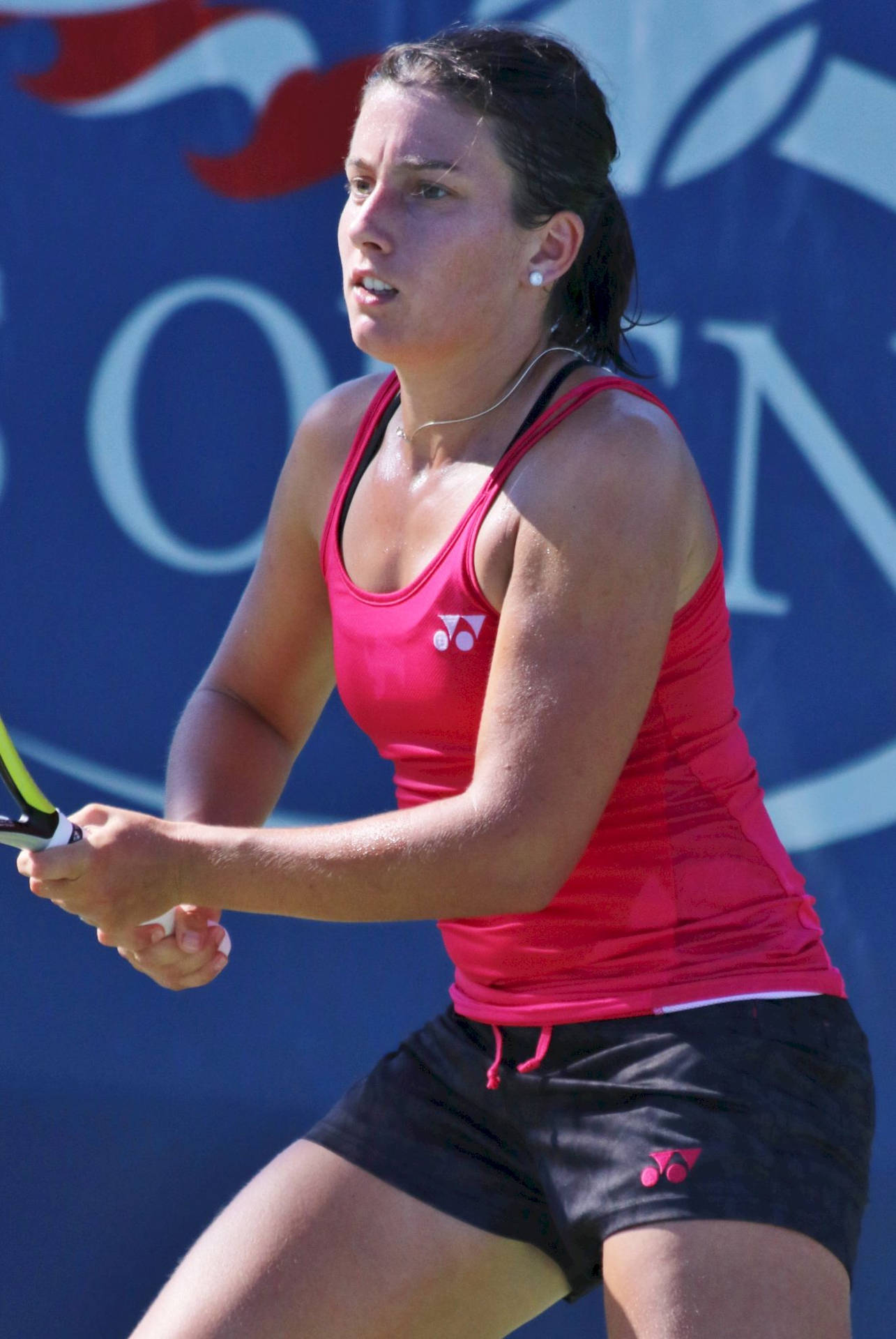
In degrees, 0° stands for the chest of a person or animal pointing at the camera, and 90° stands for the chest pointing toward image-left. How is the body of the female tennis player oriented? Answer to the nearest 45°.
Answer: approximately 45°

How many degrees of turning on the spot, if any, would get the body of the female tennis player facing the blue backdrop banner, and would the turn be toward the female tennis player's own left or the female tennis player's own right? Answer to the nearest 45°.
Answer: approximately 135° to the female tennis player's own right

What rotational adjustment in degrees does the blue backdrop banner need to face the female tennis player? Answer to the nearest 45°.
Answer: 0° — it already faces them

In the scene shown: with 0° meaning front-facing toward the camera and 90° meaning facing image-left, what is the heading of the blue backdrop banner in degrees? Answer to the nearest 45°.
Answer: approximately 0°
